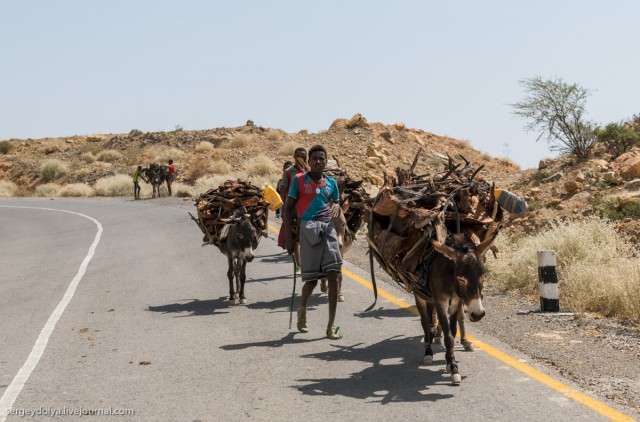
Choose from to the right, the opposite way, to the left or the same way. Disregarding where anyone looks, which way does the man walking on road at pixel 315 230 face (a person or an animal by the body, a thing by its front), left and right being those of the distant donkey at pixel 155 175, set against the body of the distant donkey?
the same way

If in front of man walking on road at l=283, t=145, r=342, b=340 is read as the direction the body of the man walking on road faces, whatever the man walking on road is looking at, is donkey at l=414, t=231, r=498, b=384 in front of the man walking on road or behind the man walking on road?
in front

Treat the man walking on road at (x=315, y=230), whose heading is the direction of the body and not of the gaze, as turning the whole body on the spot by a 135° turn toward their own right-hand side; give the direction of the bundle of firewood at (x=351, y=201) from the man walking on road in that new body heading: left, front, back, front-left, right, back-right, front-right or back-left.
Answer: front-right

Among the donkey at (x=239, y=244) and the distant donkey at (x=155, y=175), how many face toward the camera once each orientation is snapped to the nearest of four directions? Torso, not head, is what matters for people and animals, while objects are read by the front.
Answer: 2

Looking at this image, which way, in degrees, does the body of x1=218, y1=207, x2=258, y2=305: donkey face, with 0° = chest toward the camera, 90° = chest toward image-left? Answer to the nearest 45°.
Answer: approximately 0°

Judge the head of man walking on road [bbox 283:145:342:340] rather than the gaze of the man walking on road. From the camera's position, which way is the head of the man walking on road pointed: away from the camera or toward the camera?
toward the camera

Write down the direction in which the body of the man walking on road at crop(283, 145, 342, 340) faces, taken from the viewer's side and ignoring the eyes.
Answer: toward the camera

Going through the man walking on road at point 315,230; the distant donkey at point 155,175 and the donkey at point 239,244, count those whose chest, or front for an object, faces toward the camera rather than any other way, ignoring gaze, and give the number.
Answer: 3

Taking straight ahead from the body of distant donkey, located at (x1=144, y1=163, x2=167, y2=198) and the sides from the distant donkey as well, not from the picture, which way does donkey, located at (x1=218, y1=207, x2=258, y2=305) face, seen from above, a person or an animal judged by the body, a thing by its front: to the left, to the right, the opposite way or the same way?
the same way

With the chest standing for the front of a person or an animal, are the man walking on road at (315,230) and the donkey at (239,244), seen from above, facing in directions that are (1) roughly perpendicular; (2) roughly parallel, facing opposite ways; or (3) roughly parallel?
roughly parallel

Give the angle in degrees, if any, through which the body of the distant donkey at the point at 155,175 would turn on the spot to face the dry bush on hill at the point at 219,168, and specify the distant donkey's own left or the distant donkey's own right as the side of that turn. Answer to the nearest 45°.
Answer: approximately 135° to the distant donkey's own left

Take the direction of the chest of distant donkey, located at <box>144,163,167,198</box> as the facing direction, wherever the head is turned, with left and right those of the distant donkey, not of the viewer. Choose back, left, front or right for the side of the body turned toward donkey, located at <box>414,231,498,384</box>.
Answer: front

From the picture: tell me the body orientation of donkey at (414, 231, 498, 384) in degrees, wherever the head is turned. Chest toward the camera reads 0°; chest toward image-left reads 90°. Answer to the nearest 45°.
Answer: approximately 315°

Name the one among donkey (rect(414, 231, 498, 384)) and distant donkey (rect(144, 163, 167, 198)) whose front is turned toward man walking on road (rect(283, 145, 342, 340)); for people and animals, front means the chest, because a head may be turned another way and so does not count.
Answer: the distant donkey

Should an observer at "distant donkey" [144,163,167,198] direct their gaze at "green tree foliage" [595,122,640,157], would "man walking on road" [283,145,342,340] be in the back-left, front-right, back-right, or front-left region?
front-right

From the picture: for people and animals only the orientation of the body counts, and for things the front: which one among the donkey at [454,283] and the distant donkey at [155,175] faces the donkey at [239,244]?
the distant donkey
